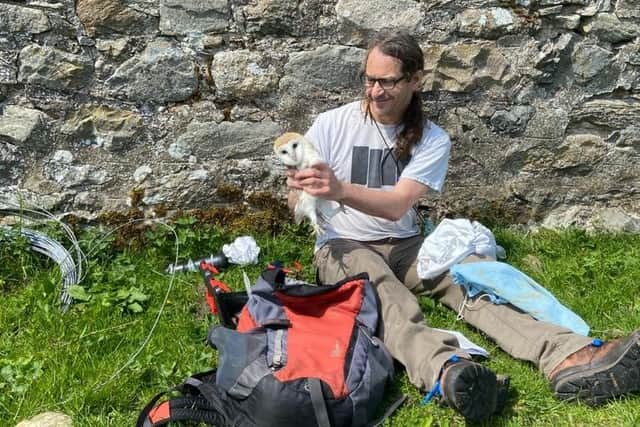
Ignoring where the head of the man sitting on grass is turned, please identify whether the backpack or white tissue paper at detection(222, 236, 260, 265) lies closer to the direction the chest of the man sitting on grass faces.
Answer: the backpack

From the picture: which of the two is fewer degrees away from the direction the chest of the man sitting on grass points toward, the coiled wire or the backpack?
the backpack

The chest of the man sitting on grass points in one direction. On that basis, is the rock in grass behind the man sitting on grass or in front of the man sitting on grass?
in front

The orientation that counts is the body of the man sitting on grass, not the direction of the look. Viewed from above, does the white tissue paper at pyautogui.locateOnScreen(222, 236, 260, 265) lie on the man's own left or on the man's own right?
on the man's own right

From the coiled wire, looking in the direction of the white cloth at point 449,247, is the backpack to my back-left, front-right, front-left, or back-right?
front-right

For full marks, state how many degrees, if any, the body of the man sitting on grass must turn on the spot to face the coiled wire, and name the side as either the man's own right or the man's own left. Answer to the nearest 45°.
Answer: approximately 90° to the man's own right

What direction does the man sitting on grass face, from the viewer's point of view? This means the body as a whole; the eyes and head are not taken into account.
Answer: toward the camera

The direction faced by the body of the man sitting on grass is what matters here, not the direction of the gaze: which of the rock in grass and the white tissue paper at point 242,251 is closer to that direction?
the rock in grass

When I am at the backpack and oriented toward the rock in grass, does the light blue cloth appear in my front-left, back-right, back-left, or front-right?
back-right

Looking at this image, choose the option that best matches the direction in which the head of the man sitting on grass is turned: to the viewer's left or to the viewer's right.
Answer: to the viewer's left
